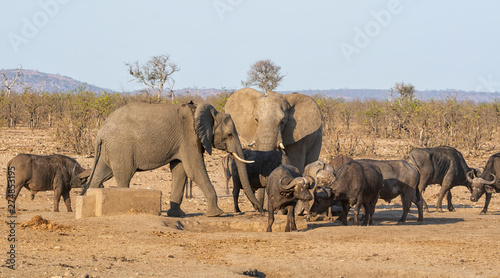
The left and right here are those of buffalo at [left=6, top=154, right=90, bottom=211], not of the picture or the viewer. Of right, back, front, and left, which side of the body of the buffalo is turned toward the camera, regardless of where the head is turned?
right

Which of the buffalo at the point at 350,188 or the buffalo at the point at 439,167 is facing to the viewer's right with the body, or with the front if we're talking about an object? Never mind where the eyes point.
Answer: the buffalo at the point at 439,167

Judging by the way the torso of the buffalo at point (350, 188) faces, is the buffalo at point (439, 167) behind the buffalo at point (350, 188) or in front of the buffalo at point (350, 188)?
behind

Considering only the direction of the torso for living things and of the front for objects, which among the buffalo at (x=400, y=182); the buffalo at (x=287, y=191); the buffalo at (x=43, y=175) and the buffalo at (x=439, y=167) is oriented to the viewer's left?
the buffalo at (x=400, y=182)

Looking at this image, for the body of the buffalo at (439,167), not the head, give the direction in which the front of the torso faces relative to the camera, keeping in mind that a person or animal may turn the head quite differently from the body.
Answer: to the viewer's right

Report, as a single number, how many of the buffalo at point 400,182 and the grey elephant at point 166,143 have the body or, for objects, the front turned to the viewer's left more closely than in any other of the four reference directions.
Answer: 1

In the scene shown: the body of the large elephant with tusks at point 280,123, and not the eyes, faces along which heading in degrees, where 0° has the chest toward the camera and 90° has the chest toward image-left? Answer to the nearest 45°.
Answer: approximately 0°

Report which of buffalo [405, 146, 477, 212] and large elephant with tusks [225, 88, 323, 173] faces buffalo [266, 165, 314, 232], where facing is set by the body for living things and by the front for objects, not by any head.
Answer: the large elephant with tusks

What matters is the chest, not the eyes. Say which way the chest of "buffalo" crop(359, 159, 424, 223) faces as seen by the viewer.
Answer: to the viewer's left

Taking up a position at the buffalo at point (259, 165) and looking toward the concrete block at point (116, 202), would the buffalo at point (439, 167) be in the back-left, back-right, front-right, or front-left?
back-left

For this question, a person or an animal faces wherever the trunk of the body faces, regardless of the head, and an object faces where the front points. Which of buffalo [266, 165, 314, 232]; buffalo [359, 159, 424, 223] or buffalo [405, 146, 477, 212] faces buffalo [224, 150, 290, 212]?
buffalo [359, 159, 424, 223]

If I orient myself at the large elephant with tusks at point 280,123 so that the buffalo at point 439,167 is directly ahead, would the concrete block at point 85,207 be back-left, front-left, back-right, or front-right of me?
back-right

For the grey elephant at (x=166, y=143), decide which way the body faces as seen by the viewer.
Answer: to the viewer's right

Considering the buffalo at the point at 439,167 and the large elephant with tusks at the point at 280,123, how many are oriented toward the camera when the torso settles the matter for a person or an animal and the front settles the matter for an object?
1
